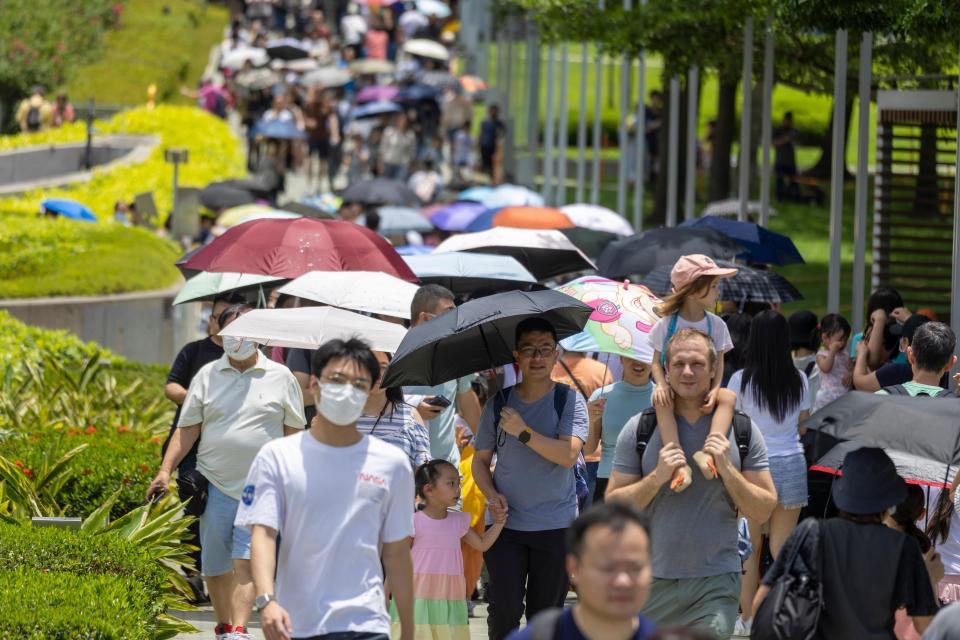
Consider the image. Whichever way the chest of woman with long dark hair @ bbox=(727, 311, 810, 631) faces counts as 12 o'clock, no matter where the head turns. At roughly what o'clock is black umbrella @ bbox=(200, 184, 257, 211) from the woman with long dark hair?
The black umbrella is roughly at 11 o'clock from the woman with long dark hair.

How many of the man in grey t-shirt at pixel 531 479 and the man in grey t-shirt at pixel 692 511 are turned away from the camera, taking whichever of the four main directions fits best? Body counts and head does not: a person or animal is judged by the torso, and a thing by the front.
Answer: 0

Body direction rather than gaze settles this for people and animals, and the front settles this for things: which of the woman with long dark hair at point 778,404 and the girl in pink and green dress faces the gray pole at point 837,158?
the woman with long dark hair

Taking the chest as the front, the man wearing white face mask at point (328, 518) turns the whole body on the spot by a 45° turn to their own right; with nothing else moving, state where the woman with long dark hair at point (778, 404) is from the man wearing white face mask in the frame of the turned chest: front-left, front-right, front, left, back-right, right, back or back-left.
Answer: back

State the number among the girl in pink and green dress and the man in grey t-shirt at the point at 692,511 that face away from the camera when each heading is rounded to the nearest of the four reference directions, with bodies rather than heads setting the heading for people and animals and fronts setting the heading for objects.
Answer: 0

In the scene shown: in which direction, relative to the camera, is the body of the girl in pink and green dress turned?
toward the camera

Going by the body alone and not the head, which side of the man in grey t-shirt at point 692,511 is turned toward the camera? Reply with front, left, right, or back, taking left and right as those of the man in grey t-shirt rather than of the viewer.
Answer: front

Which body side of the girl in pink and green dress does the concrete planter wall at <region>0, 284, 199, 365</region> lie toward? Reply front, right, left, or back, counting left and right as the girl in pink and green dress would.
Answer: back

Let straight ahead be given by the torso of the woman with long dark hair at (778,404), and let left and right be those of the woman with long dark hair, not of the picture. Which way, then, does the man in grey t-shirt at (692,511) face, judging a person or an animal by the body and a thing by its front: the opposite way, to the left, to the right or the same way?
the opposite way

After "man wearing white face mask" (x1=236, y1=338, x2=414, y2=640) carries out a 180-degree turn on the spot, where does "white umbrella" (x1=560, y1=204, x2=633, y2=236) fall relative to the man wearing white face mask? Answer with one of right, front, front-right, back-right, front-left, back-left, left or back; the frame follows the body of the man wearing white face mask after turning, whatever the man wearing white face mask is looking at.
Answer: front

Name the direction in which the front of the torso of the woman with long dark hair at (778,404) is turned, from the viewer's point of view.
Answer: away from the camera

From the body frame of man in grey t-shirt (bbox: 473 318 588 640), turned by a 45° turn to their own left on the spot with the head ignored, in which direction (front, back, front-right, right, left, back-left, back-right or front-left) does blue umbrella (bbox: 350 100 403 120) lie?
back-left

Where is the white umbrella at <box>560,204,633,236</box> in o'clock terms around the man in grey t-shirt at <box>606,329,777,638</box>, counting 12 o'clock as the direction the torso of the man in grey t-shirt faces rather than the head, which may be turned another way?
The white umbrella is roughly at 6 o'clock from the man in grey t-shirt.
